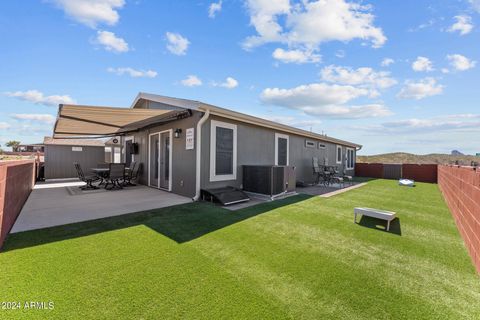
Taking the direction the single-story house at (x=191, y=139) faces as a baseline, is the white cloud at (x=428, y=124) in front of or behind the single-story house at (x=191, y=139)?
behind

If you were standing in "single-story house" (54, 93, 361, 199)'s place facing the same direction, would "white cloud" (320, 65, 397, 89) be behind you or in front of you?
behind

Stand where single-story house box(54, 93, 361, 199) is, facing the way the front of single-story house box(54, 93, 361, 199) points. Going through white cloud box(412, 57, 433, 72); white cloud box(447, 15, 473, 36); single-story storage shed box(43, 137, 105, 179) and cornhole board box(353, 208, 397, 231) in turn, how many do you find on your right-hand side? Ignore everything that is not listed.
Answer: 1

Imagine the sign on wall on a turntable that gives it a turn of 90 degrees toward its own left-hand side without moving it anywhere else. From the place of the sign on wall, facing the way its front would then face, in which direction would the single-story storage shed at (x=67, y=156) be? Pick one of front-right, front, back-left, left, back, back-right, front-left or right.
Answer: back

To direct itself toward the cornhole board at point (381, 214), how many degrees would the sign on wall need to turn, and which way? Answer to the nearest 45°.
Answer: approximately 90° to its left
